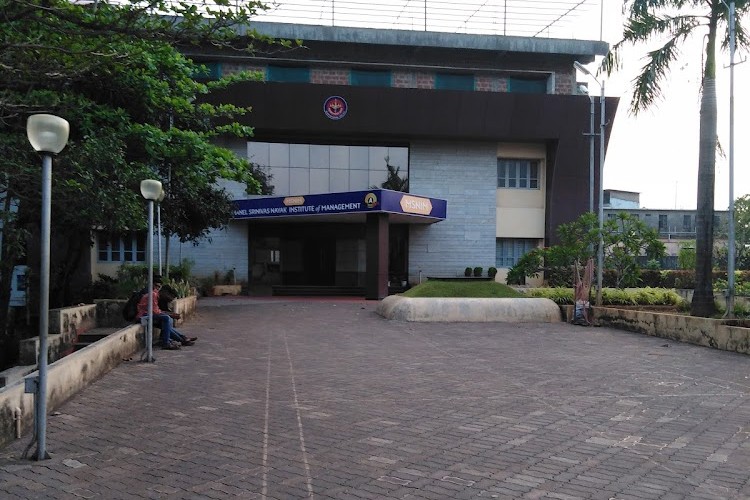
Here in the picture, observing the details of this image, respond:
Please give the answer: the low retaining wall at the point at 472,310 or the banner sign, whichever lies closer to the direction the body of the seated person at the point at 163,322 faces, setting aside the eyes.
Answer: the low retaining wall

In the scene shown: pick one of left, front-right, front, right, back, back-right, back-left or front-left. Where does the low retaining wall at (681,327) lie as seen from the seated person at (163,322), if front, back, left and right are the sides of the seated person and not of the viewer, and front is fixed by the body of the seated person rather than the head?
front

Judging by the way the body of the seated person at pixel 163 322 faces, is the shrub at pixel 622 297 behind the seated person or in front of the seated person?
in front

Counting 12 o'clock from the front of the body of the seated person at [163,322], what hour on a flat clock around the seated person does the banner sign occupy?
The banner sign is roughly at 10 o'clock from the seated person.

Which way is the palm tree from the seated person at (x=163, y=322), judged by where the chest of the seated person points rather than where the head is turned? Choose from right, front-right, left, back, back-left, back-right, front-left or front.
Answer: front

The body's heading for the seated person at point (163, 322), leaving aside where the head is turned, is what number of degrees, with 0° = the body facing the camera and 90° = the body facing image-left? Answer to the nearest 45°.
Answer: approximately 270°

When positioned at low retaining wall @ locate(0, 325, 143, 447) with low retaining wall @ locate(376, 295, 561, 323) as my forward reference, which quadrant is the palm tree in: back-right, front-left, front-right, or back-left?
front-right

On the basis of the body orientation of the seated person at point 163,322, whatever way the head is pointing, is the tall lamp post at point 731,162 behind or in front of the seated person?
in front

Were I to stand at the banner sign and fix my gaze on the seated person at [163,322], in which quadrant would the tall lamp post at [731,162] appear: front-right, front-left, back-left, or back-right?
front-left

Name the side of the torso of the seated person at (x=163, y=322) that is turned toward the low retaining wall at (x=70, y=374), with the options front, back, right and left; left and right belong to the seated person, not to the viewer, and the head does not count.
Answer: right
